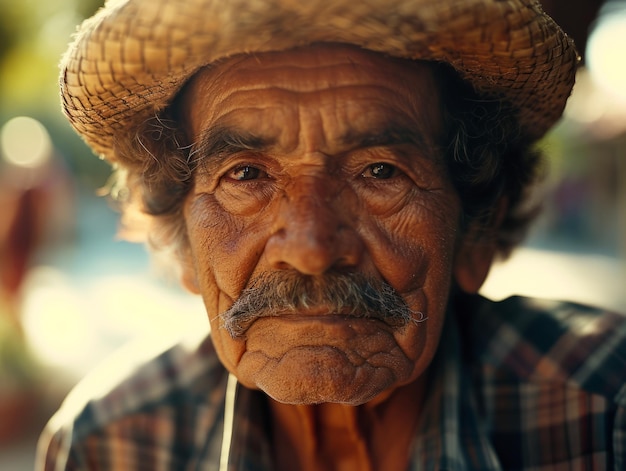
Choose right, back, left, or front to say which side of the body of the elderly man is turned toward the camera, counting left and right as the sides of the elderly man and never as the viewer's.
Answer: front

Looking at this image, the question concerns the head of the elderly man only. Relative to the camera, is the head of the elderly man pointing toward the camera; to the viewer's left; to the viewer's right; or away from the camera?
toward the camera
